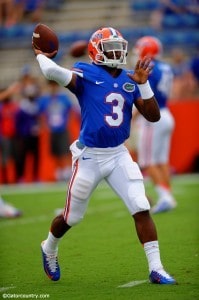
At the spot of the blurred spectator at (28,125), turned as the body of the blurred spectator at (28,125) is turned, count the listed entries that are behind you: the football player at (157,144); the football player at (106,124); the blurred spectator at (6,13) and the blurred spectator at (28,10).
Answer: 2

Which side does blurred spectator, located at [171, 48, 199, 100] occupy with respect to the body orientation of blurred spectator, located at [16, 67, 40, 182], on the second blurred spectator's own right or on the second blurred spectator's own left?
on the second blurred spectator's own left

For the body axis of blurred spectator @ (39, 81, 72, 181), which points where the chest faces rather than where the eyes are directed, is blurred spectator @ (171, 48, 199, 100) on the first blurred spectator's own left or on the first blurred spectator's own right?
on the first blurred spectator's own left

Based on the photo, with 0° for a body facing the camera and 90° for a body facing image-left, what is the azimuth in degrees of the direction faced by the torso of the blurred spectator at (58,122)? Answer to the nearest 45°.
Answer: approximately 0°

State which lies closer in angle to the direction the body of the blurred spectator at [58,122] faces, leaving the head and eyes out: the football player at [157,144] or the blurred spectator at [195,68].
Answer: the football player

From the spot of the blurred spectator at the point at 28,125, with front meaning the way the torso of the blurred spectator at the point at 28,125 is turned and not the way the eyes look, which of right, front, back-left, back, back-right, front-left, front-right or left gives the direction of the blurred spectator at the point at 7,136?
right

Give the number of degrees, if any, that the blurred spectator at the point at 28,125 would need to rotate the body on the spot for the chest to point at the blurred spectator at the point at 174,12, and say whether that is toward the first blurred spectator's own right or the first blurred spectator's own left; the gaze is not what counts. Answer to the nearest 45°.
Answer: approximately 135° to the first blurred spectator's own left

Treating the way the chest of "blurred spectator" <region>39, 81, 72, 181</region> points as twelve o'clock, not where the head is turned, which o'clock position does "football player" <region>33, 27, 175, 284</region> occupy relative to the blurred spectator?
The football player is roughly at 12 o'clock from the blurred spectator.

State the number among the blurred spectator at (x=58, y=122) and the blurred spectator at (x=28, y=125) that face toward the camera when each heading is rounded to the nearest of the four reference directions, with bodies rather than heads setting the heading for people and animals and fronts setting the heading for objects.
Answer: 2

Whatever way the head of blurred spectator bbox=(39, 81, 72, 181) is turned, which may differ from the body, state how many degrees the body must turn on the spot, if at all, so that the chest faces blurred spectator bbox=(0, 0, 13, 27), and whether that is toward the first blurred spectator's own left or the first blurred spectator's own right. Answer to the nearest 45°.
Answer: approximately 180°

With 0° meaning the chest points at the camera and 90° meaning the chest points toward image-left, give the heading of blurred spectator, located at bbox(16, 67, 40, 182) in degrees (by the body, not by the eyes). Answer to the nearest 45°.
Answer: approximately 0°

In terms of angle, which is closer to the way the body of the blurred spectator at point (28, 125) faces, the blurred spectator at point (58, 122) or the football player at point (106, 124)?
the football player

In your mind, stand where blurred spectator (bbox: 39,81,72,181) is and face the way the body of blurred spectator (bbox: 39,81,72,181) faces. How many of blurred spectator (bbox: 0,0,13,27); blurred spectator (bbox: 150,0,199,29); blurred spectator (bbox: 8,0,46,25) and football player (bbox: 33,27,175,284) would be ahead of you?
1
